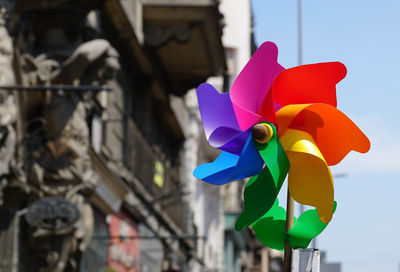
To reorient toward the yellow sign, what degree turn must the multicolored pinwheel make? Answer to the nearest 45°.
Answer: approximately 135° to its right

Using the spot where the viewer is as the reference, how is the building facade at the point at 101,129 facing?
facing the viewer and to the right of the viewer

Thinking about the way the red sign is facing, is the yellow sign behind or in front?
behind

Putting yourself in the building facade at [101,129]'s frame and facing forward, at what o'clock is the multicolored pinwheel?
The multicolored pinwheel is roughly at 1 o'clock from the building facade.

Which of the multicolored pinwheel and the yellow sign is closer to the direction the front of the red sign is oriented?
the multicolored pinwheel

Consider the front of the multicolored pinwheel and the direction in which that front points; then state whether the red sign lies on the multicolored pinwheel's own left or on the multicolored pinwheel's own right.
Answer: on the multicolored pinwheel's own right

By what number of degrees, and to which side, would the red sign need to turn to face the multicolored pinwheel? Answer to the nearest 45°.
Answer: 0° — it already faces it

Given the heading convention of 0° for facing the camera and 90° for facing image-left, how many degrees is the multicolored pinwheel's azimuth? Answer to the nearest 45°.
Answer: approximately 45°
